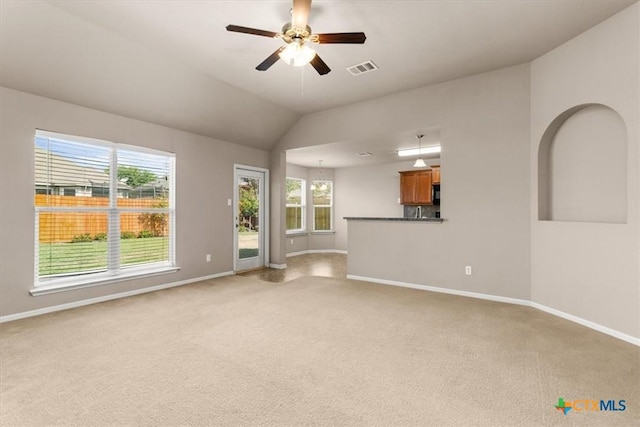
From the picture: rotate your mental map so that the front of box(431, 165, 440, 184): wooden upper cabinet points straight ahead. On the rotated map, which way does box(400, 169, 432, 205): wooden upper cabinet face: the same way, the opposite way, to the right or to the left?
the same way

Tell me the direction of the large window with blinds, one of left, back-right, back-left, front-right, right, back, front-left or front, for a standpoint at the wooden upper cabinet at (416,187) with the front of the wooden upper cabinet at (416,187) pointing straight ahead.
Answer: front-right

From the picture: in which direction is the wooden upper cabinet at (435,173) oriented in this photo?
toward the camera

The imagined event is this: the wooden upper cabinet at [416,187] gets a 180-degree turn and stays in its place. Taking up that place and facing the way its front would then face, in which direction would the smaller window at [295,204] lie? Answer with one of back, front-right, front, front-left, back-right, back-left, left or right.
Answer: left

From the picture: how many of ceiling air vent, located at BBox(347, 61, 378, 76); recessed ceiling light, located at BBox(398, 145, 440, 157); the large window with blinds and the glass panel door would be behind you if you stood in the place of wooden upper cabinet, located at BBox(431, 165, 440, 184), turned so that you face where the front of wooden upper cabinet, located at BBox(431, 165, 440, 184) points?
0

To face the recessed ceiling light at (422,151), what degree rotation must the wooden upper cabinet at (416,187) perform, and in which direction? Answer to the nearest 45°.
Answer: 0° — it already faces it

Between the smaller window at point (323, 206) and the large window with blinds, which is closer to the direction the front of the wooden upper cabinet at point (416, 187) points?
the large window with blinds

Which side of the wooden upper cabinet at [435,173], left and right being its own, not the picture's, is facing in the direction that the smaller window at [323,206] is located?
right

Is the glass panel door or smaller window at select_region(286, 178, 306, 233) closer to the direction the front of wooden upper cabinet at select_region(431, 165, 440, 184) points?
the glass panel door

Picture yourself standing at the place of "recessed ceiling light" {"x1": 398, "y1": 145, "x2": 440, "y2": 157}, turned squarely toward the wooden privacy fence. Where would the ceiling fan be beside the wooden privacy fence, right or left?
left

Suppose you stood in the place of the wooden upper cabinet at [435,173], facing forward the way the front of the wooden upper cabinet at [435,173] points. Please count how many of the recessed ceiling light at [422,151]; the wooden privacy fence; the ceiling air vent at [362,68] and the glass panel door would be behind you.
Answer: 0

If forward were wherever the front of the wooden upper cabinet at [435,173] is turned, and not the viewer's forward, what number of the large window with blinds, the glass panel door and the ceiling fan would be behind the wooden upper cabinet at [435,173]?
0

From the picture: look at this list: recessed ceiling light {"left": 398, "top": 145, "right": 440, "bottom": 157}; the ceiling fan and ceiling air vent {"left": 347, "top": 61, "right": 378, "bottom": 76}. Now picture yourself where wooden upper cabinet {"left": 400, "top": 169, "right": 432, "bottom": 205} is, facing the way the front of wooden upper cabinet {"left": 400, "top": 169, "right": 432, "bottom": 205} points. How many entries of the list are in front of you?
3

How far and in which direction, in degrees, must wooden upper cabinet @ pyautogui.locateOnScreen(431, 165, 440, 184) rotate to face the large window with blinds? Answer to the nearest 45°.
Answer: approximately 45° to its right

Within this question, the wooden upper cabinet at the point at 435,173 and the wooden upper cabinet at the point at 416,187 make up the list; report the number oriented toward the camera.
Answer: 2

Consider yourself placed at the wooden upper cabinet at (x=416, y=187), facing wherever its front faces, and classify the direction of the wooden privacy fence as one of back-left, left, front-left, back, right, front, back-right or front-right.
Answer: front-right

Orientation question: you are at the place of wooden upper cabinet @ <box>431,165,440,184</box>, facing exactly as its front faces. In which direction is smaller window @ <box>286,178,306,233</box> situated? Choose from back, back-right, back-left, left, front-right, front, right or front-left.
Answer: right
